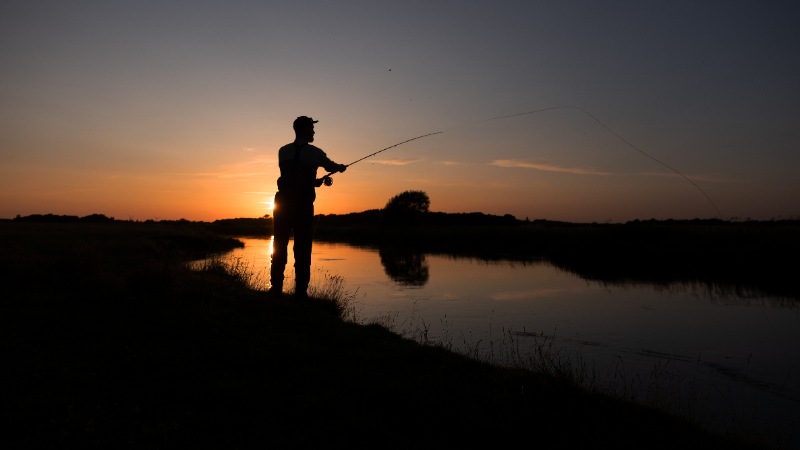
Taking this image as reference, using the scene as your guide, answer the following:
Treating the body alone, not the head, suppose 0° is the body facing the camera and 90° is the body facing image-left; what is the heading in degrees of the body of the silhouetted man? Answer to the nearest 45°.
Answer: approximately 225°
